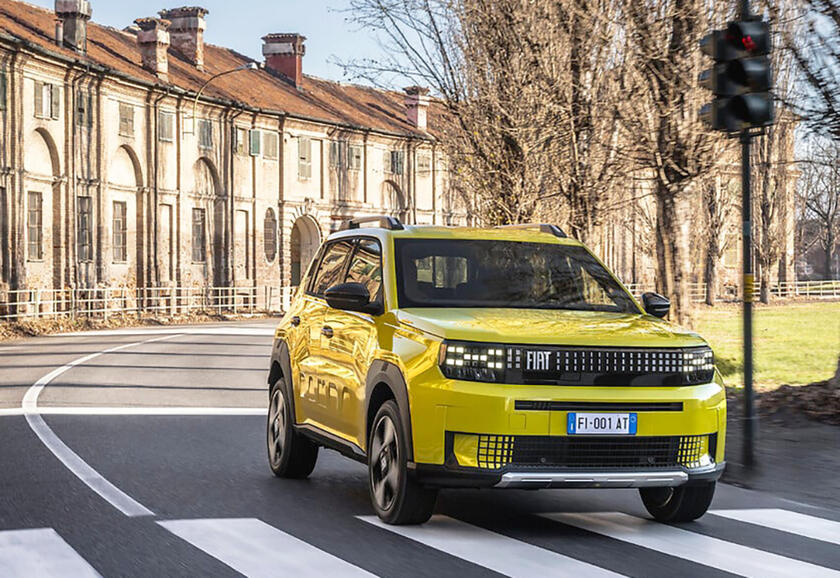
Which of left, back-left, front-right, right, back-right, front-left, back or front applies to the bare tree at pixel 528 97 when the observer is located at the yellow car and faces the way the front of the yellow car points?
back-left

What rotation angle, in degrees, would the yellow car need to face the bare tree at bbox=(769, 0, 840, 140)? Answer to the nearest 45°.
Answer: approximately 90° to its left

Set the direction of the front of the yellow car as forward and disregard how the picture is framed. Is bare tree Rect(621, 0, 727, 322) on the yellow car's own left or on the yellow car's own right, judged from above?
on the yellow car's own left

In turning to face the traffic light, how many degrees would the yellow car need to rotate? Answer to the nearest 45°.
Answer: approximately 90° to its left

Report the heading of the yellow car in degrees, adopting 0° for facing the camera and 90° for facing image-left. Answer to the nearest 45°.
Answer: approximately 315°
